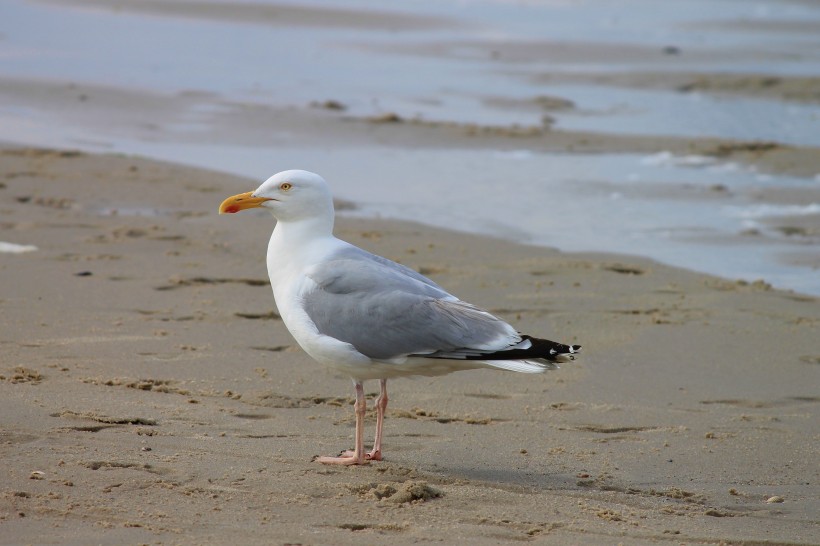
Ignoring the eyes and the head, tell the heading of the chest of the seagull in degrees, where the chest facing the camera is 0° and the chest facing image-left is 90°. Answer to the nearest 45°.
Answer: approximately 90°
